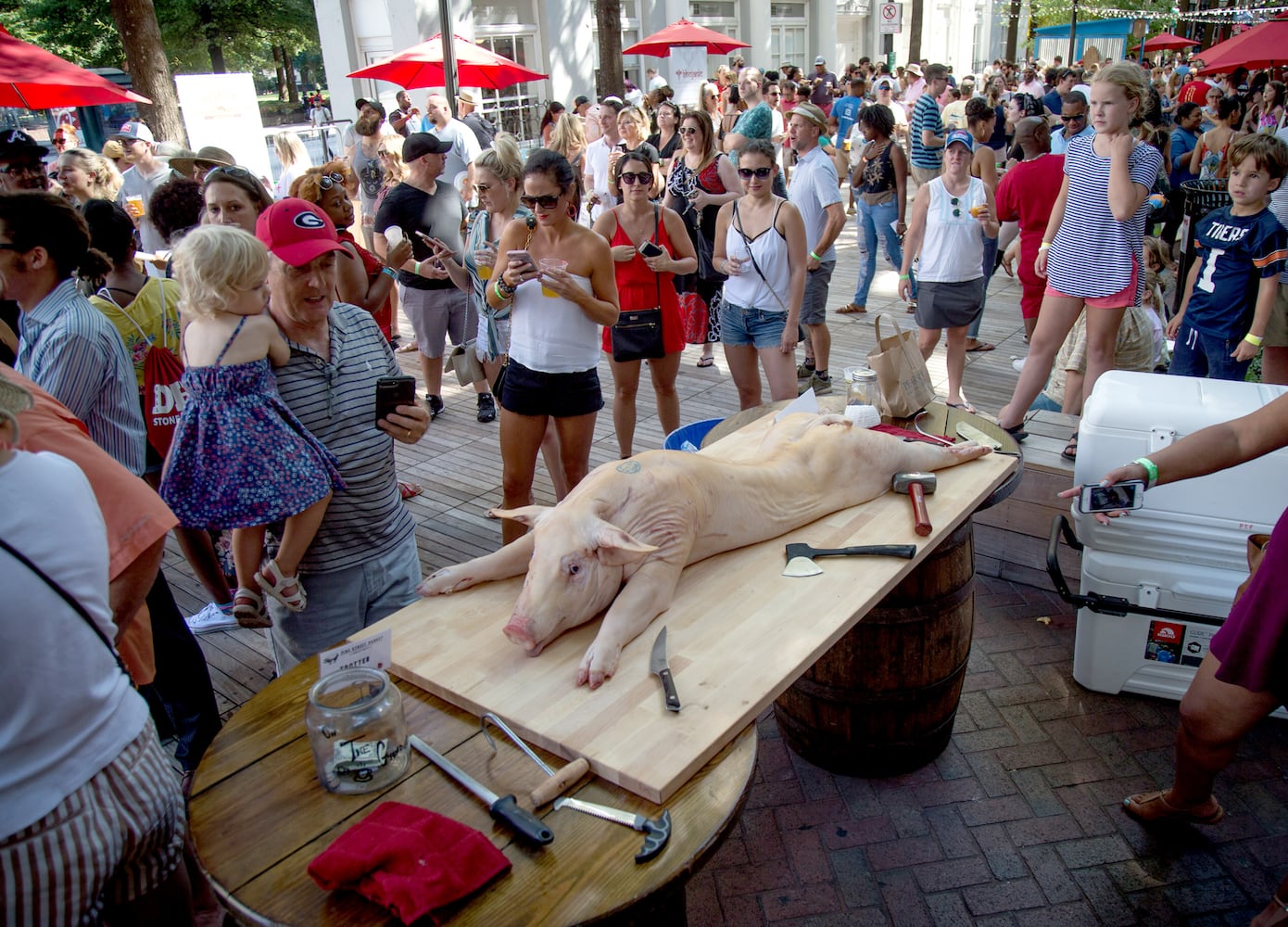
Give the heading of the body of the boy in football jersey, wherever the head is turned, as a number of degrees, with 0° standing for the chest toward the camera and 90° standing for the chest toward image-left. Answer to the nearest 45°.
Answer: approximately 45°

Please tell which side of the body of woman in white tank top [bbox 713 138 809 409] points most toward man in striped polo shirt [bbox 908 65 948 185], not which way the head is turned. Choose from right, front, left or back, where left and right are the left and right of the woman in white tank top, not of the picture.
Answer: back

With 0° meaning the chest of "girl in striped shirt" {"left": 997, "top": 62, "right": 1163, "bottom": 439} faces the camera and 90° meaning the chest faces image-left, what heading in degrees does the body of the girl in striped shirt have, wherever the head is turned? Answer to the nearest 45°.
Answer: approximately 45°

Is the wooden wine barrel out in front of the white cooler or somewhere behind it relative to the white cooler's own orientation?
in front

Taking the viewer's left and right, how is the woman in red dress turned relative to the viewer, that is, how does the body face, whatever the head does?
facing the viewer

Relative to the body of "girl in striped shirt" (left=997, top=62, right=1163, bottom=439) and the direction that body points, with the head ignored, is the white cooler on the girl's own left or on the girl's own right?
on the girl's own left

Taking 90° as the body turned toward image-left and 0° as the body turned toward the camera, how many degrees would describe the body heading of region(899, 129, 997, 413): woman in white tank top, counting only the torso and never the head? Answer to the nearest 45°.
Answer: approximately 0°

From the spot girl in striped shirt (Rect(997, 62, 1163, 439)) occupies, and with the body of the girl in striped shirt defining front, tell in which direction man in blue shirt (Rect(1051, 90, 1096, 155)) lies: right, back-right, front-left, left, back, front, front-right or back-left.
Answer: back-right

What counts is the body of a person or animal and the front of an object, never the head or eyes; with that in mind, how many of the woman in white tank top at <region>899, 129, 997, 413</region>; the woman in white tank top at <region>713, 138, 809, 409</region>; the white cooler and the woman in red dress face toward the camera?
4

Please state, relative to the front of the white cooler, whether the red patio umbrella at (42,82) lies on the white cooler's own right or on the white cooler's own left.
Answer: on the white cooler's own right

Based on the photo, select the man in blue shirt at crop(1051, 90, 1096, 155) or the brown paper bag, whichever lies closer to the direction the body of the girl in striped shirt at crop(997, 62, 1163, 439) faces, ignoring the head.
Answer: the brown paper bag

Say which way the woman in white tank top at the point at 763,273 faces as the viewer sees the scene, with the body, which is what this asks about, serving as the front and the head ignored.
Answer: toward the camera

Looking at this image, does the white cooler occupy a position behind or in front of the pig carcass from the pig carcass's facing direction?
behind

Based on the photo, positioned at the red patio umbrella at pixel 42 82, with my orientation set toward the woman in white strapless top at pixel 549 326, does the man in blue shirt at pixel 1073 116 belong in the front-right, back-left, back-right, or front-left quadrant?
front-left

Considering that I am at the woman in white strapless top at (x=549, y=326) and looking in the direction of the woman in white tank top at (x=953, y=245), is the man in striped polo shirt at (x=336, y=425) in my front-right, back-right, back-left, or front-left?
back-right
